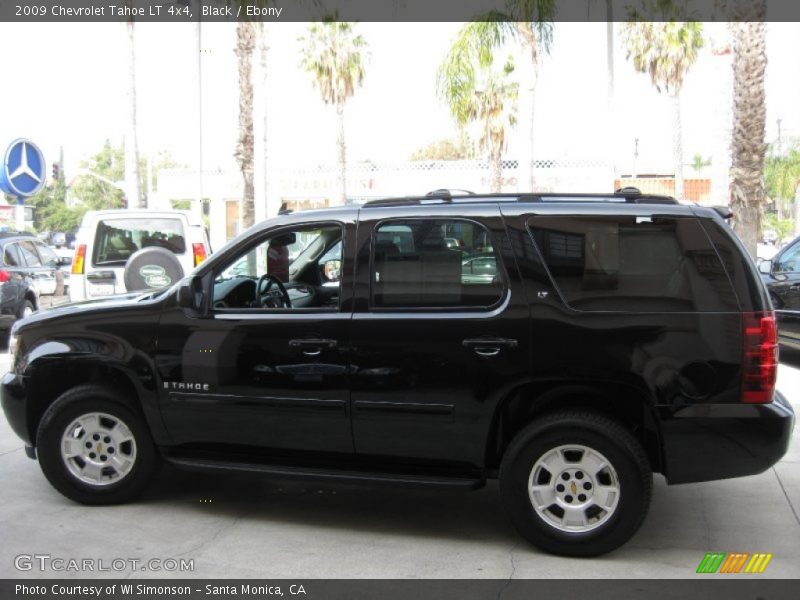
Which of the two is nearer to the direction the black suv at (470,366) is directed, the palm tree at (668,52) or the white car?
the white car

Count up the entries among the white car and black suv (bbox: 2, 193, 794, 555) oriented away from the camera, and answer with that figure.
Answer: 1

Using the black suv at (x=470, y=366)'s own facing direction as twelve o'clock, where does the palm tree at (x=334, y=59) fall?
The palm tree is roughly at 3 o'clock from the black suv.

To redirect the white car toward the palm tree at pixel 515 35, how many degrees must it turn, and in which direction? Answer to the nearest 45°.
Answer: approximately 45° to its right

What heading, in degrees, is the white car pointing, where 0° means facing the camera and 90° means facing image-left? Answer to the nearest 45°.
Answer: approximately 180°

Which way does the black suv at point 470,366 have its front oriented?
to the viewer's left

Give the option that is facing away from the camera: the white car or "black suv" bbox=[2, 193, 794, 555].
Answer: the white car

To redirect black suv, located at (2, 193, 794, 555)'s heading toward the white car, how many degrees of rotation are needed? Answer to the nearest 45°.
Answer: approximately 45° to its right

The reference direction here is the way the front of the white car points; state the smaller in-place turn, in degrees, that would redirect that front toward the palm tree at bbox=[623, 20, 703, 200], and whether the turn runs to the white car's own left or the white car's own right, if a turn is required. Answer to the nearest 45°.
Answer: approximately 45° to the white car's own right
